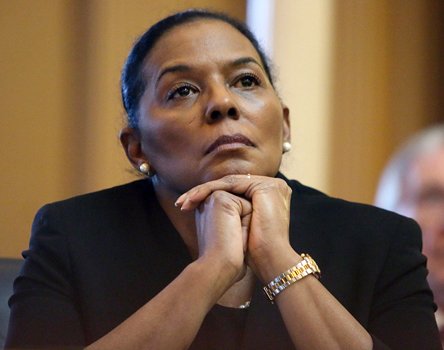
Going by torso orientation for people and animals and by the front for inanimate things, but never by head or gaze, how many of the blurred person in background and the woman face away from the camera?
0

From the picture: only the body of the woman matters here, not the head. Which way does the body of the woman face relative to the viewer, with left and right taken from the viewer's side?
facing the viewer

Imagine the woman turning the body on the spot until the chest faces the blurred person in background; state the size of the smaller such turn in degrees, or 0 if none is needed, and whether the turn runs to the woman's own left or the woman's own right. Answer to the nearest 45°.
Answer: approximately 135° to the woman's own left

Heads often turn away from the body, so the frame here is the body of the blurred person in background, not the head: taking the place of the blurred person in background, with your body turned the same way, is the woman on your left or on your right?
on your right
